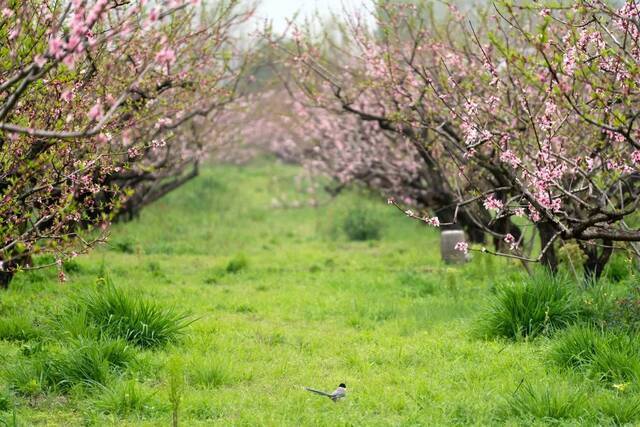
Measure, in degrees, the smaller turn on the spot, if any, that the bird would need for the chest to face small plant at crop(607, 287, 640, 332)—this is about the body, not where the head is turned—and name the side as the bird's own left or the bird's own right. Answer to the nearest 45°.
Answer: approximately 45° to the bird's own left

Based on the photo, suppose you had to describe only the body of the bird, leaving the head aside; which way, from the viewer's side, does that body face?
to the viewer's right

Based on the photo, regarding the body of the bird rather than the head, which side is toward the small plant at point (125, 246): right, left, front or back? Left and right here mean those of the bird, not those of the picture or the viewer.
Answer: left

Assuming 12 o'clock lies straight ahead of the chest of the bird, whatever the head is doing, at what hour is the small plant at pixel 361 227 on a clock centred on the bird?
The small plant is roughly at 9 o'clock from the bird.

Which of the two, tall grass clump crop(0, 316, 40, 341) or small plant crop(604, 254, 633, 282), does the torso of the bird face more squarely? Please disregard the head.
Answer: the small plant

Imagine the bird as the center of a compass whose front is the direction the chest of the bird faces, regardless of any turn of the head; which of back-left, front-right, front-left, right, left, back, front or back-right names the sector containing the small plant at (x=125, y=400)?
back

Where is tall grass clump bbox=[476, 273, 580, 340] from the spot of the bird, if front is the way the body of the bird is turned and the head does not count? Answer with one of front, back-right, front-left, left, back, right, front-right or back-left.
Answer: front-left

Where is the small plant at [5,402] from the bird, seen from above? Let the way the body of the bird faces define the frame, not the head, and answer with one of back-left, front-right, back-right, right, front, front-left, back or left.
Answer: back

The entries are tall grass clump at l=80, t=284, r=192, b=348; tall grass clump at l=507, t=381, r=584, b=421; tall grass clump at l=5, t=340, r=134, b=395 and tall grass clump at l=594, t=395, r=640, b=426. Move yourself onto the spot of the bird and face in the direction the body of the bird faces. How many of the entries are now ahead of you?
2

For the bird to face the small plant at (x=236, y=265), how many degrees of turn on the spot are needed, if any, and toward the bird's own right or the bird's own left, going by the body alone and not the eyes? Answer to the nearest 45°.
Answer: approximately 90° to the bird's own left
